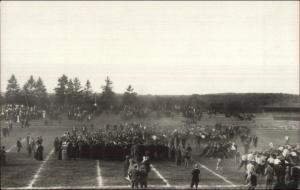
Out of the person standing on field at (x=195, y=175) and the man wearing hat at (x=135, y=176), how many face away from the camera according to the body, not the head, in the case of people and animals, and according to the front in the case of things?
2

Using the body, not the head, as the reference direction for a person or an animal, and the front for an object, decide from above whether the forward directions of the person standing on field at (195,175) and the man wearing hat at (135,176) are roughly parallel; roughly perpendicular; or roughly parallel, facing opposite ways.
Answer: roughly parallel

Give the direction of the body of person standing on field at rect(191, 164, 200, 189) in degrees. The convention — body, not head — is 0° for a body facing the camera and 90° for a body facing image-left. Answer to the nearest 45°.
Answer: approximately 180°

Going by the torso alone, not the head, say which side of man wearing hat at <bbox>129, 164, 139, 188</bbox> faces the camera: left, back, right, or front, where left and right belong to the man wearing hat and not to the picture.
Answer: back

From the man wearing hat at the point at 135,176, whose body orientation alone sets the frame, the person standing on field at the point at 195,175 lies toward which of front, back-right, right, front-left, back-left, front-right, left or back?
right

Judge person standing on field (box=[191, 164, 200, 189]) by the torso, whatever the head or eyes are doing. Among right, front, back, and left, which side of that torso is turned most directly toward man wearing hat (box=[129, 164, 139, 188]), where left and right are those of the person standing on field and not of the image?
left
